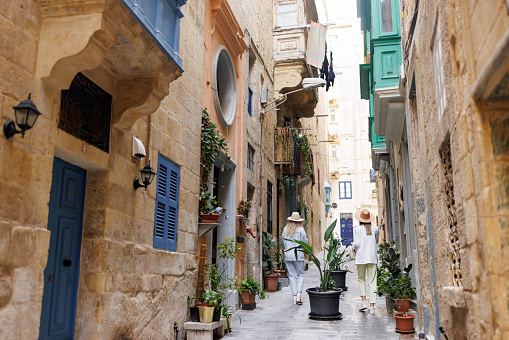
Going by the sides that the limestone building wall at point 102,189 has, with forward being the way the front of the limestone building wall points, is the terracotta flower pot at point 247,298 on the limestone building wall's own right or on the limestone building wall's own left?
on the limestone building wall's own left

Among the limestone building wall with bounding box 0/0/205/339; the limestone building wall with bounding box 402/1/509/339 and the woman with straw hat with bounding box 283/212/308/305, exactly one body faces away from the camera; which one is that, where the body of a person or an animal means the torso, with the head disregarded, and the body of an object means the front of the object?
the woman with straw hat

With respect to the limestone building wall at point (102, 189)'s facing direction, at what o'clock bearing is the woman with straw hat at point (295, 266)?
The woman with straw hat is roughly at 9 o'clock from the limestone building wall.

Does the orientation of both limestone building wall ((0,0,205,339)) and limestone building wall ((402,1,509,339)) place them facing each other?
yes

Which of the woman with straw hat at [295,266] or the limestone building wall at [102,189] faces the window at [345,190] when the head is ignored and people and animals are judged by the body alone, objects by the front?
the woman with straw hat

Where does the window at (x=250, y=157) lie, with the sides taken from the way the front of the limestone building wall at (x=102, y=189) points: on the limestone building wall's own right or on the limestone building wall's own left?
on the limestone building wall's own left

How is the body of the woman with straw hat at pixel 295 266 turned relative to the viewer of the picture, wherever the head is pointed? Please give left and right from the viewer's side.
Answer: facing away from the viewer

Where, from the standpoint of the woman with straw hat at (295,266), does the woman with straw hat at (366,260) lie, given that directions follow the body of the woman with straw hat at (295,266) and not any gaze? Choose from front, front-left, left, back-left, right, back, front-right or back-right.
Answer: back-right

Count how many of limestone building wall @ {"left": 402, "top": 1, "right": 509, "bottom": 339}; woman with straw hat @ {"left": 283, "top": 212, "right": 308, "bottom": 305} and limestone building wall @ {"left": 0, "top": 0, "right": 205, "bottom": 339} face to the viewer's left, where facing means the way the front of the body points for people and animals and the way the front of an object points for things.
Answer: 1

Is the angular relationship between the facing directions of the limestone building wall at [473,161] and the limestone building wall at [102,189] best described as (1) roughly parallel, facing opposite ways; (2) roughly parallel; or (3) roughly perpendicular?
roughly parallel, facing opposite ways

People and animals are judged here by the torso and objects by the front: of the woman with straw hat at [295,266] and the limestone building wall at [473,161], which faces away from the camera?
the woman with straw hat

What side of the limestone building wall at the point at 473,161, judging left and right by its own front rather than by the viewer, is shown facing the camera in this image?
left

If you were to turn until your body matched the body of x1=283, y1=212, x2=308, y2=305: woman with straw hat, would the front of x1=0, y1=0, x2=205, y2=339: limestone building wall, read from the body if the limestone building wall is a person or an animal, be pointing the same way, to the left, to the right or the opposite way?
to the right

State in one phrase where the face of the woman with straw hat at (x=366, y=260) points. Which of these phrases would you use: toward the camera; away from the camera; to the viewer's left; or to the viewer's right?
away from the camera

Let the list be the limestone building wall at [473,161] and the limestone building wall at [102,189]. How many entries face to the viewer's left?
1
